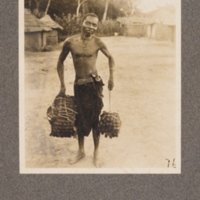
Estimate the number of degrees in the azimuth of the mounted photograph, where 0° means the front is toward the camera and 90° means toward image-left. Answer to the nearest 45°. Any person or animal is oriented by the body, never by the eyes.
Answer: approximately 0°
